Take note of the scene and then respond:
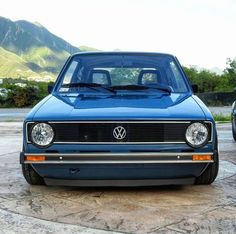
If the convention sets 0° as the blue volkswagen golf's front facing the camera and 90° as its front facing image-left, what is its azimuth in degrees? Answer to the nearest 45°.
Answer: approximately 0°
